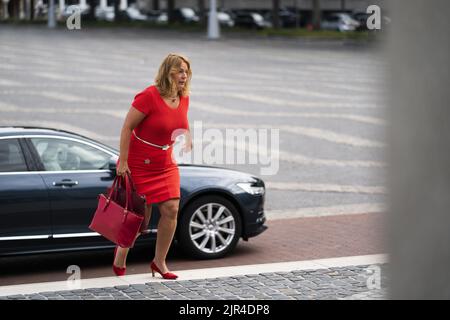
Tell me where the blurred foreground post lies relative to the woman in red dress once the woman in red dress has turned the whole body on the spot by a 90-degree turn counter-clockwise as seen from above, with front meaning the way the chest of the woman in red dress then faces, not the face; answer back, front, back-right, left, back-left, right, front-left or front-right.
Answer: back-right

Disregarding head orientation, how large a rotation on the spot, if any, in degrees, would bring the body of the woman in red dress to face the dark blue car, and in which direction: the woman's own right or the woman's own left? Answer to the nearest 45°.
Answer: approximately 180°

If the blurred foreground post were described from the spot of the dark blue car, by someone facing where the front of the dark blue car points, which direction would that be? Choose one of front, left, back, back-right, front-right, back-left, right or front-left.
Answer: right

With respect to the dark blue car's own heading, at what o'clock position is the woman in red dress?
The woman in red dress is roughly at 2 o'clock from the dark blue car.

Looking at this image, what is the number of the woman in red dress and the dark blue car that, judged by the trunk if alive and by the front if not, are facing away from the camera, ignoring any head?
0

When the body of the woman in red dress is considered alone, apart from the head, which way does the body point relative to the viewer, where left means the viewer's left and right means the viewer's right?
facing the viewer and to the right of the viewer

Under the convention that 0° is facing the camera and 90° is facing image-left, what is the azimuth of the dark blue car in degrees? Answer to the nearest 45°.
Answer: approximately 270°
